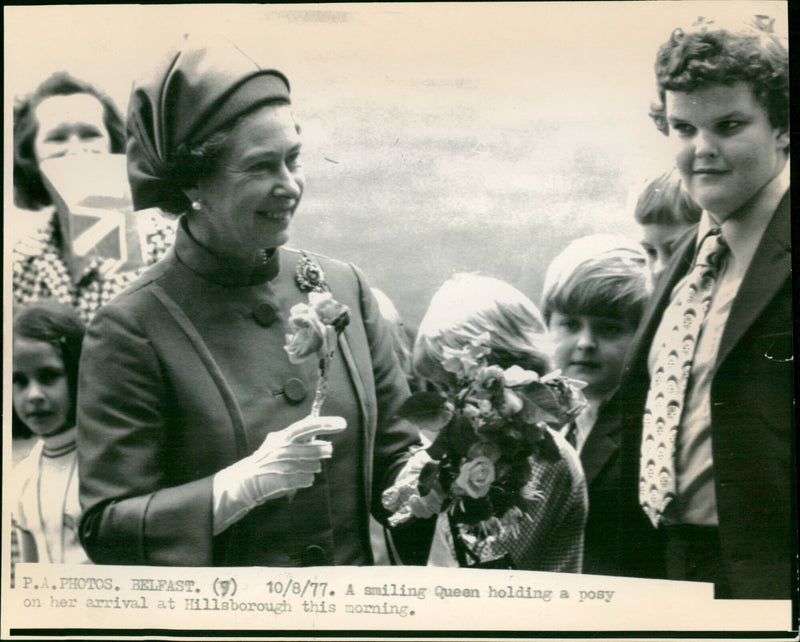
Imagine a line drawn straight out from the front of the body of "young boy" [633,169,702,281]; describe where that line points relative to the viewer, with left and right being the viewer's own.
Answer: facing the viewer and to the left of the viewer

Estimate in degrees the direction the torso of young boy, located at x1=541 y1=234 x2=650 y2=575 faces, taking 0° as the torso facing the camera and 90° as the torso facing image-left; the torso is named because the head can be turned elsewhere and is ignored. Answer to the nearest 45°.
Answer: approximately 45°

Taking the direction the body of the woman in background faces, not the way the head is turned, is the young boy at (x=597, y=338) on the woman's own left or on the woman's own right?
on the woman's own left

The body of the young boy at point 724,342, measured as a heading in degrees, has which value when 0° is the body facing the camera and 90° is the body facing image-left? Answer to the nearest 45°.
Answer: approximately 45°

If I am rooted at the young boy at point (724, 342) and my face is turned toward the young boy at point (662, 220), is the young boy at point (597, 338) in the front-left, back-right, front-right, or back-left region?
front-left

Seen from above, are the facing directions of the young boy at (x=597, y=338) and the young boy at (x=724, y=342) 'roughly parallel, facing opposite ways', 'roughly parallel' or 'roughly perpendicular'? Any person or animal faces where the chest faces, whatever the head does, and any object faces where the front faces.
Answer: roughly parallel

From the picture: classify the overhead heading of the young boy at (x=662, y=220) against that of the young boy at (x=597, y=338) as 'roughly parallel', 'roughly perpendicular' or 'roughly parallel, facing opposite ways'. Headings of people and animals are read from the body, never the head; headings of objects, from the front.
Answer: roughly parallel

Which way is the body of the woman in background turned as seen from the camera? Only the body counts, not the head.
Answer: toward the camera

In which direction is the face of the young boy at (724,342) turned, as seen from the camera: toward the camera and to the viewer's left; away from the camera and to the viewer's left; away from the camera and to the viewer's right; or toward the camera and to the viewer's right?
toward the camera and to the viewer's left

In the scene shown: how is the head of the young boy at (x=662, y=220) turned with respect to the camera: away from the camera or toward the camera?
toward the camera
